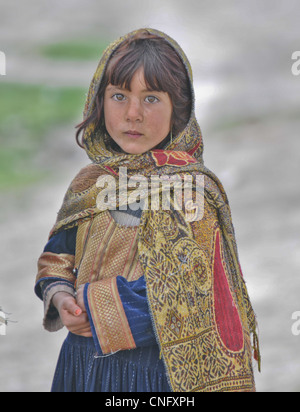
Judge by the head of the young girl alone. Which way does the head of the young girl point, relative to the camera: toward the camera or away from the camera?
toward the camera

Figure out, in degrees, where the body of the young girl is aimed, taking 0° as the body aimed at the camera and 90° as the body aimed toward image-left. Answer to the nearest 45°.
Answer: approximately 45°
